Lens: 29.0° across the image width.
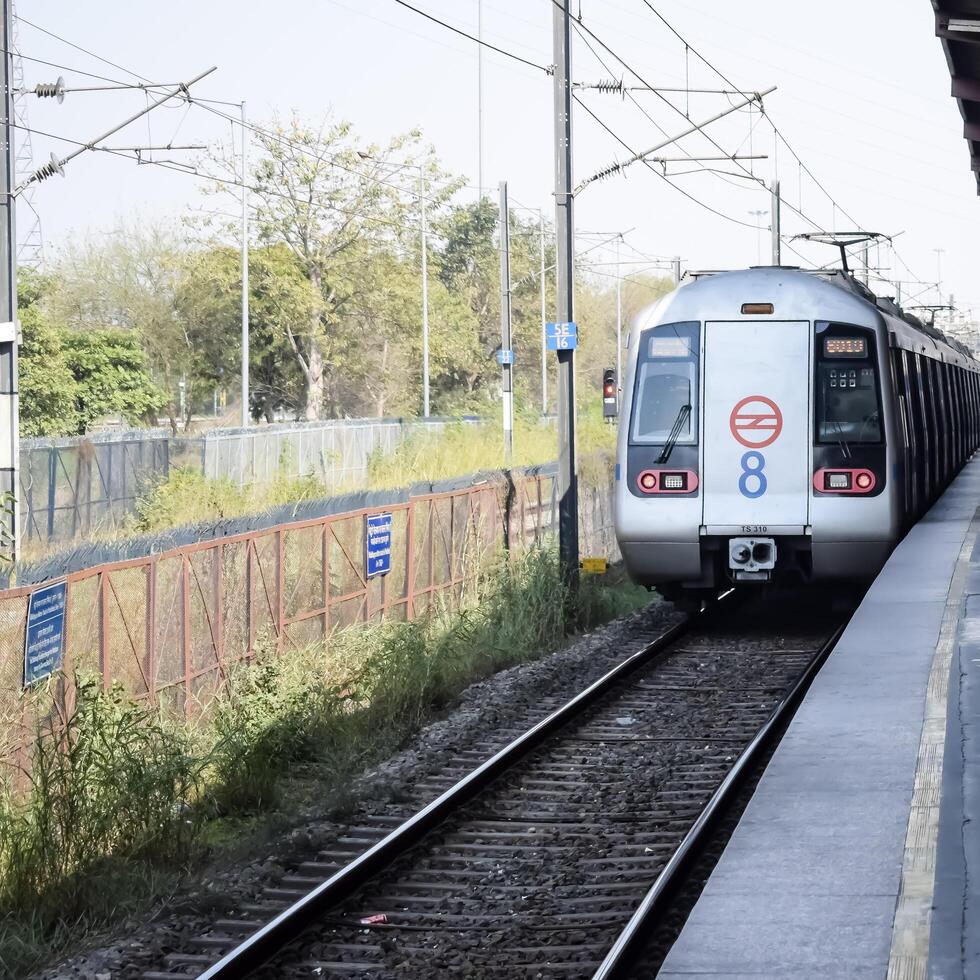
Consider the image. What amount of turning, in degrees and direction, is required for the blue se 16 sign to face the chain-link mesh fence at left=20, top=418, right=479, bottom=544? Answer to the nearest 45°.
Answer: approximately 135° to its right

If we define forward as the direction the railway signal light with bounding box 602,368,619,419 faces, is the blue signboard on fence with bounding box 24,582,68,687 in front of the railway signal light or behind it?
in front

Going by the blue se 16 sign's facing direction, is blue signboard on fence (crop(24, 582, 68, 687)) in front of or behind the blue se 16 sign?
in front

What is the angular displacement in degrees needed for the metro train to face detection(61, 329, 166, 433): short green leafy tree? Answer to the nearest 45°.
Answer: approximately 135° to its right

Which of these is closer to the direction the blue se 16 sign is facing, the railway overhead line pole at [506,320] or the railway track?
the railway track

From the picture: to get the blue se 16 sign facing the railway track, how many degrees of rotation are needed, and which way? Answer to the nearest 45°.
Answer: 0° — it already faces it

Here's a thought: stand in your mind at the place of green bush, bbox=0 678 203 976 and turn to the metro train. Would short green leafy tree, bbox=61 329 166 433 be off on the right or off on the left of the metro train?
left

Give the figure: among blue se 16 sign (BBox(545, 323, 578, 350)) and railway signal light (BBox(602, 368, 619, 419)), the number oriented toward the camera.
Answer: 2

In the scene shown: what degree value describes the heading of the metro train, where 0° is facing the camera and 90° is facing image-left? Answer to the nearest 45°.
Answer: approximately 0°

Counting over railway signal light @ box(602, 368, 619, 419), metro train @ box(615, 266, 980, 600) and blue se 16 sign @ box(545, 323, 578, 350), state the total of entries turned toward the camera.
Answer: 3

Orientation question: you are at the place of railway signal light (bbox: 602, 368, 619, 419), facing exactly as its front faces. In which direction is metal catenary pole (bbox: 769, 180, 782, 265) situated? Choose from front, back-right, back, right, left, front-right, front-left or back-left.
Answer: back

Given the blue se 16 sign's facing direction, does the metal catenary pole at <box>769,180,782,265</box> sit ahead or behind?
behind

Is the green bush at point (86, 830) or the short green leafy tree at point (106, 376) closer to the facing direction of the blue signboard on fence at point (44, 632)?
the green bush
